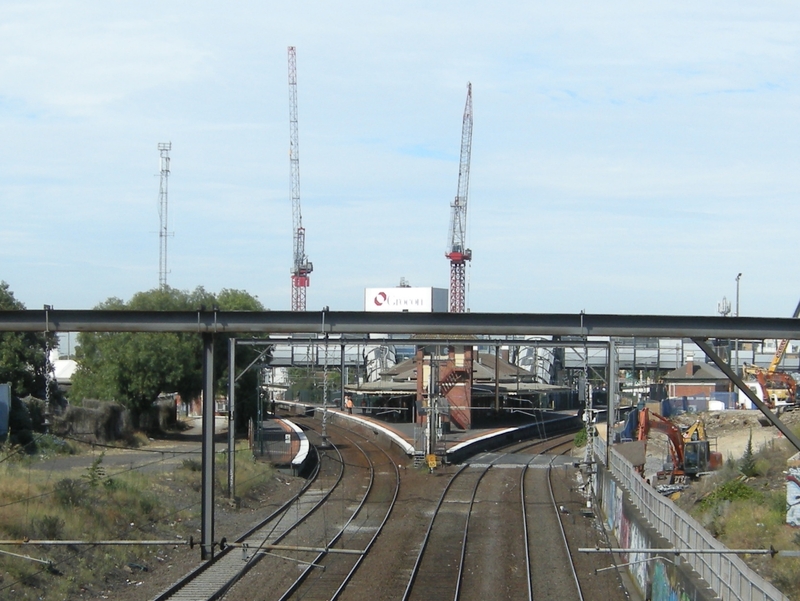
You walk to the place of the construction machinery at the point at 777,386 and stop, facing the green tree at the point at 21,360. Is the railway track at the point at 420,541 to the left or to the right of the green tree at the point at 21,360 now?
left
